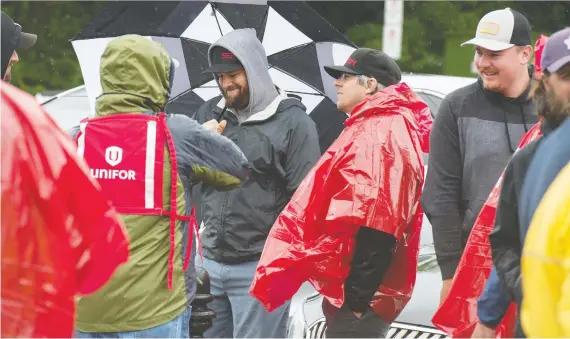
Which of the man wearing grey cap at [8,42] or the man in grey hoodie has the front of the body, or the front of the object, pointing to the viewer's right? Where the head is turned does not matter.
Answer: the man wearing grey cap

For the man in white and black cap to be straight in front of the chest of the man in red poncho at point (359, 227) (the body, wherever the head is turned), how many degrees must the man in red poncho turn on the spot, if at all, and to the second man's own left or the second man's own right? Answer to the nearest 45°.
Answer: approximately 180°

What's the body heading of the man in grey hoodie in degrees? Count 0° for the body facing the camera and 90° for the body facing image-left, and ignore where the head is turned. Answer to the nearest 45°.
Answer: approximately 45°

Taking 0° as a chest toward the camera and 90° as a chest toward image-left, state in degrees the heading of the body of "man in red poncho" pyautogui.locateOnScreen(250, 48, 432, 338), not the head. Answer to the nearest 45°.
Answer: approximately 90°

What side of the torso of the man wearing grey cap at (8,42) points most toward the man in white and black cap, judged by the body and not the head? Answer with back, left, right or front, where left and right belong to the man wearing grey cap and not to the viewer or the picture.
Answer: front

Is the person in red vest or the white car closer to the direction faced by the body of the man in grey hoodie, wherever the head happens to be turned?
the person in red vest

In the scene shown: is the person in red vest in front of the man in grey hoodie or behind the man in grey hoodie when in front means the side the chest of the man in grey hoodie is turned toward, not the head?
in front

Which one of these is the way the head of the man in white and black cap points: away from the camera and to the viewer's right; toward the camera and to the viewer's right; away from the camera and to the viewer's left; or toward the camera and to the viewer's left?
toward the camera and to the viewer's left

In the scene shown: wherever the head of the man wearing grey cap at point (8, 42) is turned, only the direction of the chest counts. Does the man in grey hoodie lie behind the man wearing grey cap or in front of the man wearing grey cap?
in front

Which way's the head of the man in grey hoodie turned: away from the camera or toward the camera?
toward the camera

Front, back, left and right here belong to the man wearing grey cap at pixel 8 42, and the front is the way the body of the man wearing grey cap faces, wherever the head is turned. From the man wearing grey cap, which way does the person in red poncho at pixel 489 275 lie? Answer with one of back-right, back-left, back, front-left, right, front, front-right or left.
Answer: front-right

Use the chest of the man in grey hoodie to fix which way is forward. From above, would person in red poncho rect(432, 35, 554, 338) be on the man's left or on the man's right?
on the man's left

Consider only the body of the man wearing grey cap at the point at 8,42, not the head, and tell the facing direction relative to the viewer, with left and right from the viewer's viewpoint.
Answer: facing to the right of the viewer
